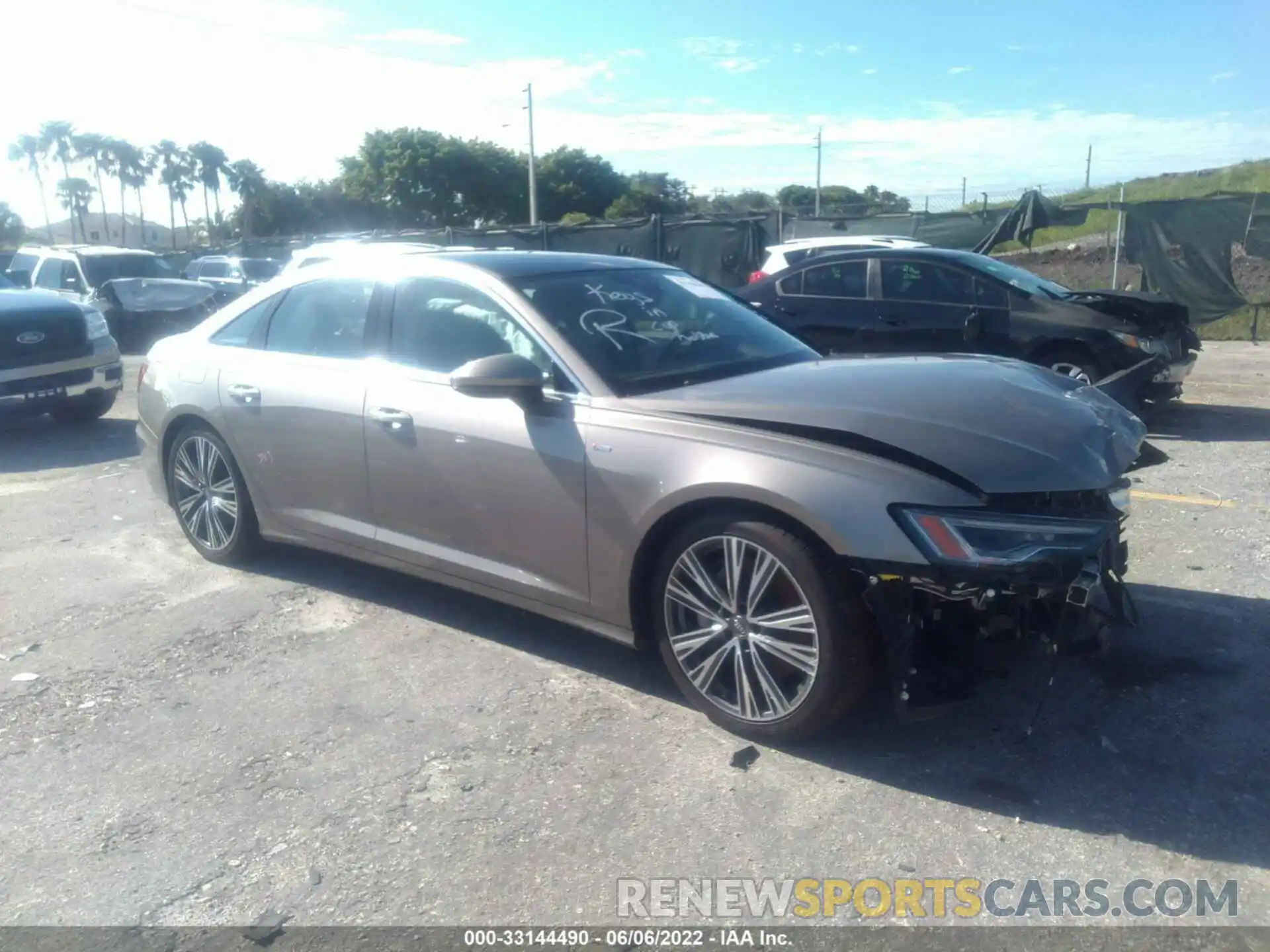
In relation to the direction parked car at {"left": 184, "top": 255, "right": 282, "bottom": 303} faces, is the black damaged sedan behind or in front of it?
in front

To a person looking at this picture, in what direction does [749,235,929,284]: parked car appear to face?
facing to the right of the viewer

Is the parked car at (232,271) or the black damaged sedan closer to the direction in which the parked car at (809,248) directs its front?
the black damaged sedan

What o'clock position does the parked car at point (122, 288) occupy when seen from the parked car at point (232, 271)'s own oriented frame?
the parked car at point (122, 288) is roughly at 2 o'clock from the parked car at point (232, 271).

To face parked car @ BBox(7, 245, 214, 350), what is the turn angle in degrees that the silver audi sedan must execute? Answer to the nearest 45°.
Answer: approximately 180°

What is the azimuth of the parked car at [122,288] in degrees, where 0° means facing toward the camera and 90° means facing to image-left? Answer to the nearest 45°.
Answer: approximately 315°

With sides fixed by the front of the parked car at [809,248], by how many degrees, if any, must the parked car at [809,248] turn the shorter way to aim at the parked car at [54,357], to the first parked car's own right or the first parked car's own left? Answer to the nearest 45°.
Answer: approximately 135° to the first parked car's own right

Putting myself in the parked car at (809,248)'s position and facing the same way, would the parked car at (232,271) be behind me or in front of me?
behind

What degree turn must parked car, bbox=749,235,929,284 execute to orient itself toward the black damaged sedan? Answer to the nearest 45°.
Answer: approximately 90° to its right

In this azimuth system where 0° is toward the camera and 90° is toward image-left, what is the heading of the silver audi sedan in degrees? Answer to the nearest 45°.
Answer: approximately 315°

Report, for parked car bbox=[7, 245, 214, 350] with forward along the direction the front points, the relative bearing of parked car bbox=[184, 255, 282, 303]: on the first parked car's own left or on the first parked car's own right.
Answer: on the first parked car's own left
